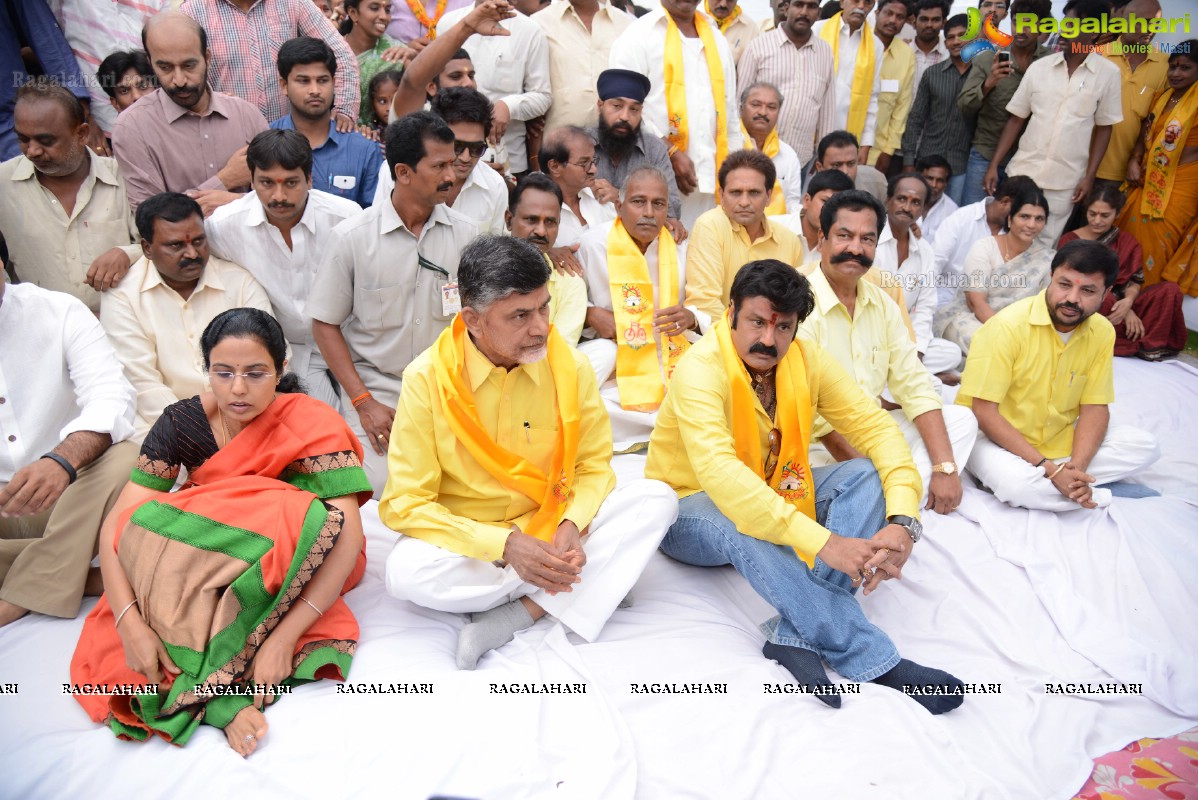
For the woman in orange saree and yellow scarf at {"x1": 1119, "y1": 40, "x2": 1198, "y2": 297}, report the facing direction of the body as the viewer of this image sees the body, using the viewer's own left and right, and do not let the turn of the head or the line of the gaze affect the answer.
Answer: facing the viewer and to the left of the viewer

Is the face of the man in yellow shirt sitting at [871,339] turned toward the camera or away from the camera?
toward the camera

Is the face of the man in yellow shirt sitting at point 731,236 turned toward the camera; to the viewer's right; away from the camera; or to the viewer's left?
toward the camera

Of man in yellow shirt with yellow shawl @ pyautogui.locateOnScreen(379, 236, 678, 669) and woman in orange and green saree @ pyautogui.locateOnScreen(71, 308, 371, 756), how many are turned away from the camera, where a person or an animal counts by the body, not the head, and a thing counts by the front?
0

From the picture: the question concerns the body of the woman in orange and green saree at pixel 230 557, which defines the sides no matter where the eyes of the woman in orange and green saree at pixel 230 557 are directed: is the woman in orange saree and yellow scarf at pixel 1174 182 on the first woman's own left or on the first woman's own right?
on the first woman's own left

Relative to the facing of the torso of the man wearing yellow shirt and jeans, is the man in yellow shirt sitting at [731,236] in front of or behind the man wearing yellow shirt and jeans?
behind

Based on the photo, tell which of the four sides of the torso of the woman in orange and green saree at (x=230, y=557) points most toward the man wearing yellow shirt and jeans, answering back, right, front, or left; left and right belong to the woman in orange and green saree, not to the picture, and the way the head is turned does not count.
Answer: left

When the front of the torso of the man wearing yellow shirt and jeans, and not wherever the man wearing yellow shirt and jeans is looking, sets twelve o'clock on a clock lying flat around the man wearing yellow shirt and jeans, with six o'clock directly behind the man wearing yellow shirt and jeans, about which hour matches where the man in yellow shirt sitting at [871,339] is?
The man in yellow shirt sitting is roughly at 8 o'clock from the man wearing yellow shirt and jeans.

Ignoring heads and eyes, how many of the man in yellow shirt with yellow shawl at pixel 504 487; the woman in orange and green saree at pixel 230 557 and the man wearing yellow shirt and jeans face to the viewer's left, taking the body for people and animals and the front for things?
0

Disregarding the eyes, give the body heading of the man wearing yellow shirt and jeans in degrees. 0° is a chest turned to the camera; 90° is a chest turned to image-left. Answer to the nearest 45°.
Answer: approximately 315°

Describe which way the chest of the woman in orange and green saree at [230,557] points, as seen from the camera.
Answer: toward the camera

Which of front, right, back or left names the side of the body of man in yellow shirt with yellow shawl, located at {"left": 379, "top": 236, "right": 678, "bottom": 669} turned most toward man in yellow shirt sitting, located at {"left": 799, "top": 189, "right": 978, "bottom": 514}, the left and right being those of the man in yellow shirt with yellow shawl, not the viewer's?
left
